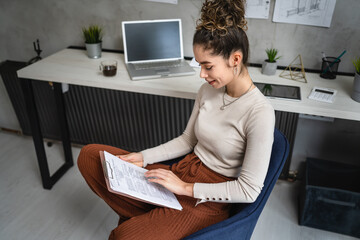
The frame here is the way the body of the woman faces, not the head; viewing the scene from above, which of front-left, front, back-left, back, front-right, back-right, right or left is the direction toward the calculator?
back

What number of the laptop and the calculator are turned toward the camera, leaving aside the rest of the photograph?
2

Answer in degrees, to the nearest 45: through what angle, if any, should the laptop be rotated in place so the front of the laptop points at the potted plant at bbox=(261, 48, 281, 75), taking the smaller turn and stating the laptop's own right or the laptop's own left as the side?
approximately 90° to the laptop's own left

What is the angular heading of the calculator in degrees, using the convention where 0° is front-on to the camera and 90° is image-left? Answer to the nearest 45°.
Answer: approximately 0°

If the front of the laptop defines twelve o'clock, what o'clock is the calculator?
The calculator is roughly at 10 o'clock from the laptop.

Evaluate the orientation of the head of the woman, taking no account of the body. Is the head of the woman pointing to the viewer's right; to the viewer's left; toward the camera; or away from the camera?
to the viewer's left

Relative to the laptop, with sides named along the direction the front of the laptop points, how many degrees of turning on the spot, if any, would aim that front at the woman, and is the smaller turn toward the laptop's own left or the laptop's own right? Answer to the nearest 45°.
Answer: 0° — it already faces them

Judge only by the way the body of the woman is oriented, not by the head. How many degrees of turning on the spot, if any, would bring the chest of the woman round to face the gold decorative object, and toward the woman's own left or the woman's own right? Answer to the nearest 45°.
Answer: approximately 180°
